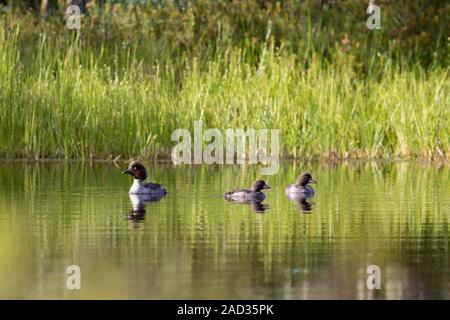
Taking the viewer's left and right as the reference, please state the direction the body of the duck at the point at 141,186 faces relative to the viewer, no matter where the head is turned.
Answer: facing to the left of the viewer

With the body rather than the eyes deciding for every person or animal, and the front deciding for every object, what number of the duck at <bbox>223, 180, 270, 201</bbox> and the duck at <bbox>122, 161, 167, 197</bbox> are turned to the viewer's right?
1

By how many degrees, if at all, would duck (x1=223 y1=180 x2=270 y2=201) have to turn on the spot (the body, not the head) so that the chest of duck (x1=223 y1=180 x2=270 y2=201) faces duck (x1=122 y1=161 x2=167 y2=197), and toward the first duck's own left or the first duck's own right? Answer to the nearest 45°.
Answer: approximately 180°

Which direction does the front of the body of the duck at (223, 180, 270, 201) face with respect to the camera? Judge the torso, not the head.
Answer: to the viewer's right

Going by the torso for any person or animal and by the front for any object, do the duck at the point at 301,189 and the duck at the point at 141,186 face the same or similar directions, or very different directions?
very different directions

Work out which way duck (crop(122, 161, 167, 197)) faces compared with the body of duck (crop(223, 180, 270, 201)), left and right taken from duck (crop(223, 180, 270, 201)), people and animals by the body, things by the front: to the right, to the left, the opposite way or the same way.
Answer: the opposite way

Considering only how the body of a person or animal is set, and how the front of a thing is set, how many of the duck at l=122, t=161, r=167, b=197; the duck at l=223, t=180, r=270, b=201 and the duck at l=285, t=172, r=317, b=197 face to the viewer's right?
2

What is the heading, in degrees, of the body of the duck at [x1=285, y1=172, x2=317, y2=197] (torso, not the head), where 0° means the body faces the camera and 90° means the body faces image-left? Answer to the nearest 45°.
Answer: approximately 270°

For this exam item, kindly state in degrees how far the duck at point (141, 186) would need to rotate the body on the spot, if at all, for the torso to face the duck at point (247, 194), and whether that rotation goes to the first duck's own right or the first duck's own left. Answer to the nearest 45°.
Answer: approximately 180°

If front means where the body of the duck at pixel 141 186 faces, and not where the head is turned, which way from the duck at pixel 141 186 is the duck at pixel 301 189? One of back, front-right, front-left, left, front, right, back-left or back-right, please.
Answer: back

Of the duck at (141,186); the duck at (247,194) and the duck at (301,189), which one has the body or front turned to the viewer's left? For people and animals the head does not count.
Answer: the duck at (141,186)
